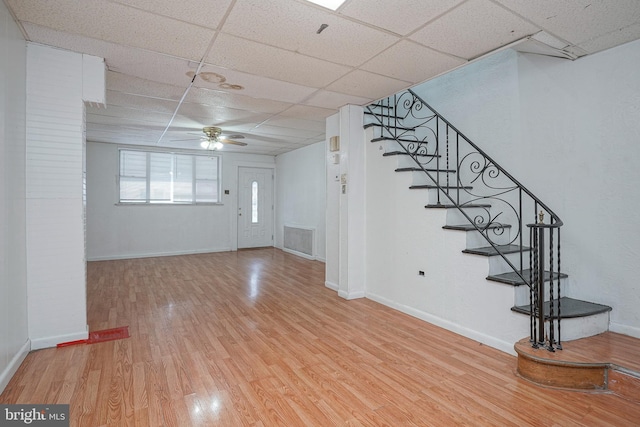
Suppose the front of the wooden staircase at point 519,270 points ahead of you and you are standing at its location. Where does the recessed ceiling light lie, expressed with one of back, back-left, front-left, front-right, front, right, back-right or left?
right

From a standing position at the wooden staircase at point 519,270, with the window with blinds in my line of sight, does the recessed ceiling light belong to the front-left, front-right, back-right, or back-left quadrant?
front-left

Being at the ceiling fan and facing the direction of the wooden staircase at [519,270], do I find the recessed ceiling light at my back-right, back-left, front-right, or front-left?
front-right

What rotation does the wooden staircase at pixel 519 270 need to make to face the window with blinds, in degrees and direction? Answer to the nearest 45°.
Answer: approximately 135° to its right

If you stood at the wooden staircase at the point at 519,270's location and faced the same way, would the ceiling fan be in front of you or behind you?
behind

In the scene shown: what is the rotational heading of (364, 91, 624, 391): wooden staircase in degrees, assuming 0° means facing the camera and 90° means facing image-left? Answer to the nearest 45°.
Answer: approximately 315°

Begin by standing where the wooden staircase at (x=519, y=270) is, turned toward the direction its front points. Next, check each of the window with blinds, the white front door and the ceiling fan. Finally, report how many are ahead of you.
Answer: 0

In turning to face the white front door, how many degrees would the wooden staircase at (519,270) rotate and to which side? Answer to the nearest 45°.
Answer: approximately 180°

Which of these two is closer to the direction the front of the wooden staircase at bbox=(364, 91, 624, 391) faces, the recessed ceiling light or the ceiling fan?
the recessed ceiling light
